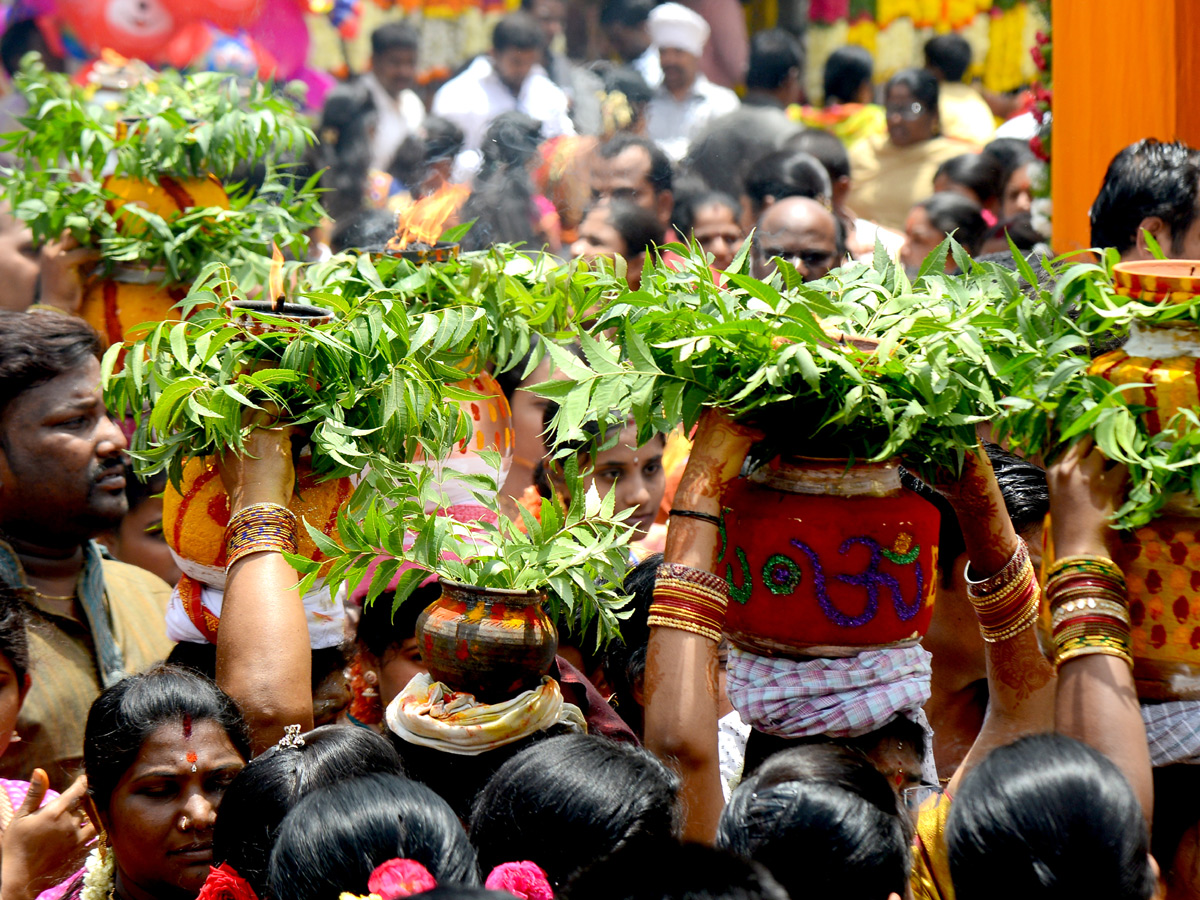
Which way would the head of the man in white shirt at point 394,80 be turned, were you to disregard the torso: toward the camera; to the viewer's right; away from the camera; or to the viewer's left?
toward the camera

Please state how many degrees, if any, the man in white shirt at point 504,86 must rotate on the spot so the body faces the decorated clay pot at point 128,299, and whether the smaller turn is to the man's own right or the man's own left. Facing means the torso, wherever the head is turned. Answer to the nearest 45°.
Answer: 0° — they already face it

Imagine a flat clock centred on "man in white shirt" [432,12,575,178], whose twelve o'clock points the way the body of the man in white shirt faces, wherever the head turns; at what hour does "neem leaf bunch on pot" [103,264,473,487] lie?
The neem leaf bunch on pot is roughly at 12 o'clock from the man in white shirt.

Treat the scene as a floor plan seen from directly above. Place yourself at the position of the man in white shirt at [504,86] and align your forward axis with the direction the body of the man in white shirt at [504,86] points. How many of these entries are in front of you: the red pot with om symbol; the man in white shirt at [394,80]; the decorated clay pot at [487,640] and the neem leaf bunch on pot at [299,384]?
3

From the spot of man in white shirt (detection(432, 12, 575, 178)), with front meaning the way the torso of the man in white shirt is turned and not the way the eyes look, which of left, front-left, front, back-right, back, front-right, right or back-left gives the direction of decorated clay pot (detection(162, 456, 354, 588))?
front

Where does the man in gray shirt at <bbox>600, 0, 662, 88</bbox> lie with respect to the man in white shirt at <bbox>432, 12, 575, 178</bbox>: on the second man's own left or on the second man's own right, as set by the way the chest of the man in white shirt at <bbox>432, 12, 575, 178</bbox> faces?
on the second man's own left

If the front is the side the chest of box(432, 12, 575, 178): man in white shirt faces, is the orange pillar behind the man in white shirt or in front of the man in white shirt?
in front

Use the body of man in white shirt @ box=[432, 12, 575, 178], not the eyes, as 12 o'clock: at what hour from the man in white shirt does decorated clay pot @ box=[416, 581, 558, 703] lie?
The decorated clay pot is roughly at 12 o'clock from the man in white shirt.

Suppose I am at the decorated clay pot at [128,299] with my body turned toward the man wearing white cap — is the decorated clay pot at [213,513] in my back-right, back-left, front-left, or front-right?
back-right

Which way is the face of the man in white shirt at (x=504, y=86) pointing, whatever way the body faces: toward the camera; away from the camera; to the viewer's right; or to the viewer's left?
toward the camera

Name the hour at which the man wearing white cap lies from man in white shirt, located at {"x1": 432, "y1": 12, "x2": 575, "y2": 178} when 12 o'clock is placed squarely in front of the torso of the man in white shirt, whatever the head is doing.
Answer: The man wearing white cap is roughly at 10 o'clock from the man in white shirt.

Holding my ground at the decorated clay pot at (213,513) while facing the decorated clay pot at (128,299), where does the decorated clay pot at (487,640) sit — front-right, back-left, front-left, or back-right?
back-right

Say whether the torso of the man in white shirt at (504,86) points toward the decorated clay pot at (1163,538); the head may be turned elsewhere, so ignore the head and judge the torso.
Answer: yes

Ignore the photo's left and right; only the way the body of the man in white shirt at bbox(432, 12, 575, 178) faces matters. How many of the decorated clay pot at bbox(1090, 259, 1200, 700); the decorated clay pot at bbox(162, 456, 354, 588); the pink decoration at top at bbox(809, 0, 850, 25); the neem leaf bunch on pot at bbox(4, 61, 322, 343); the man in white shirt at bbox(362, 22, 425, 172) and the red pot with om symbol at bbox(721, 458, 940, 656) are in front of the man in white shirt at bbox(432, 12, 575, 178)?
4

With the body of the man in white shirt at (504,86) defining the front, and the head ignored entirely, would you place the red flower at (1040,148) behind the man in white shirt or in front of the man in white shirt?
in front

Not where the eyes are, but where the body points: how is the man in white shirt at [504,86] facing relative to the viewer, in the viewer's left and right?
facing the viewer

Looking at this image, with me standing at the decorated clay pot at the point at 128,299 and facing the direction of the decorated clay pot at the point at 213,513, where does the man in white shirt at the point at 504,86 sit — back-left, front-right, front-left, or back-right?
back-left

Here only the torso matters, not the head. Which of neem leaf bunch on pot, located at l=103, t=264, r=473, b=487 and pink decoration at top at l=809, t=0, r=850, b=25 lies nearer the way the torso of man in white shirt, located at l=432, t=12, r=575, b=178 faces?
the neem leaf bunch on pot
